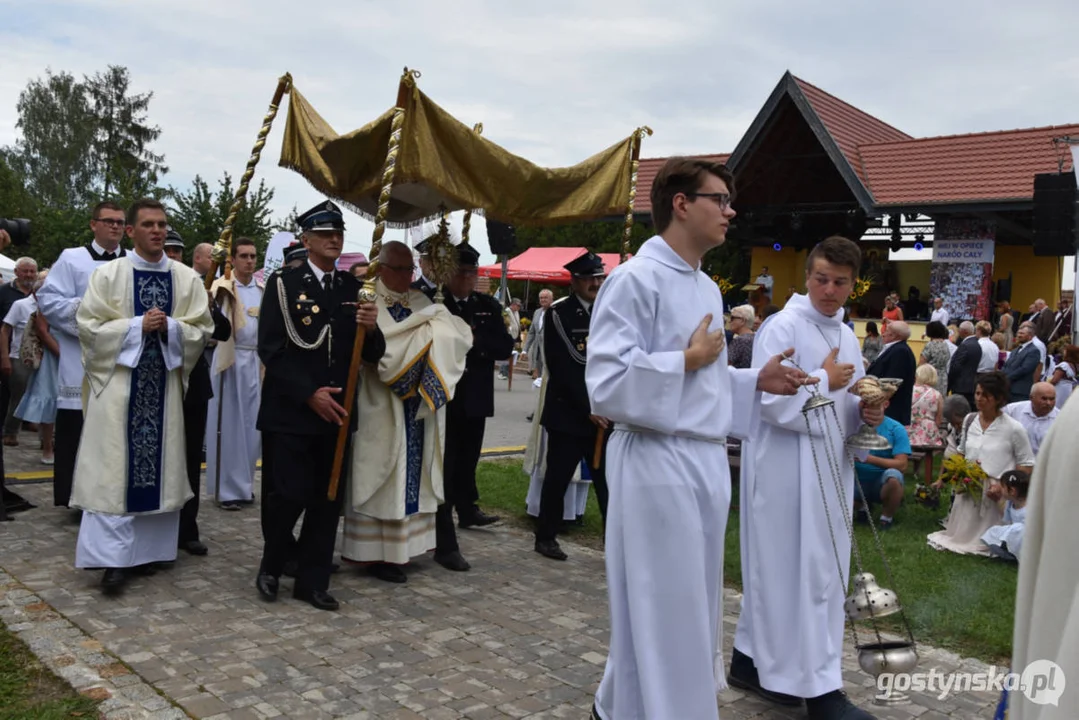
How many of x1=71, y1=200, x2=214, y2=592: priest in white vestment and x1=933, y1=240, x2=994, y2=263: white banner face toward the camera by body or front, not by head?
2

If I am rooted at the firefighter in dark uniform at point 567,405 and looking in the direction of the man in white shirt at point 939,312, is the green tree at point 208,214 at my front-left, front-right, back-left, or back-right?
front-left

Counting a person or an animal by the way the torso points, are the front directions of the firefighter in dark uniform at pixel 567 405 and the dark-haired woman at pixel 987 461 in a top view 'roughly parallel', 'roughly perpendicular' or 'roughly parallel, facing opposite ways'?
roughly perpendicular

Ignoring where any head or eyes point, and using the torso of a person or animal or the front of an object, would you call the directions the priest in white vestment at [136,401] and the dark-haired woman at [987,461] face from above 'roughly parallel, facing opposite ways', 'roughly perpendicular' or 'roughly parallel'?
roughly perpendicular

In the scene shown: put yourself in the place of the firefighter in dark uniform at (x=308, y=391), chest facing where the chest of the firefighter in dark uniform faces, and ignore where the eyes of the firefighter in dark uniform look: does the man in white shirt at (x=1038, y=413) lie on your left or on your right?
on your left

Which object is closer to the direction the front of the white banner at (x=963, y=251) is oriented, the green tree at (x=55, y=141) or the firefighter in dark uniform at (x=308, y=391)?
the firefighter in dark uniform

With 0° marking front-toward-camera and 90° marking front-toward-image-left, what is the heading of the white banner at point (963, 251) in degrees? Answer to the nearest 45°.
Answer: approximately 0°

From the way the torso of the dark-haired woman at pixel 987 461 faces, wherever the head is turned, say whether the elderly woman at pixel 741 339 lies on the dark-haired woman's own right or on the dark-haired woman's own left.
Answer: on the dark-haired woman's own right

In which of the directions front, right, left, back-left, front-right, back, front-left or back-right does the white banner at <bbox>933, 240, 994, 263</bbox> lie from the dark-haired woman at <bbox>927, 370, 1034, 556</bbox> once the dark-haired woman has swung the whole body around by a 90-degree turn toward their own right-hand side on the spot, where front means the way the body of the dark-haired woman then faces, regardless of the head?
front-right

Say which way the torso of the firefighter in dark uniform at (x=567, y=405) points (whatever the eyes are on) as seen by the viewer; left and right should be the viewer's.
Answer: facing the viewer and to the right of the viewer

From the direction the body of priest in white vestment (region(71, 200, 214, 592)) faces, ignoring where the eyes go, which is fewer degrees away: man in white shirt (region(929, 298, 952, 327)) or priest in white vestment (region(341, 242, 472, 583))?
the priest in white vestment

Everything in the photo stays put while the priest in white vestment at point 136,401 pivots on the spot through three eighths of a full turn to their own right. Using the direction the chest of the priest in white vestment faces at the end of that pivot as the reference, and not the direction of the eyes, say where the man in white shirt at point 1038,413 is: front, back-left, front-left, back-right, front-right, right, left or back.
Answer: back-right

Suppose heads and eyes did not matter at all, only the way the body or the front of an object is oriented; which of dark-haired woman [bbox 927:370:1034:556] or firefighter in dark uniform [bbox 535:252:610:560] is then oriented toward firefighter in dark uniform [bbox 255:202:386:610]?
the dark-haired woman

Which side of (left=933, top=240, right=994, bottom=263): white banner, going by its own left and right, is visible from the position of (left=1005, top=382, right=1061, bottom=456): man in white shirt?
front

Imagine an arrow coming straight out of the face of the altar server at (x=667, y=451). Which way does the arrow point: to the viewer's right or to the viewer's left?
to the viewer's right

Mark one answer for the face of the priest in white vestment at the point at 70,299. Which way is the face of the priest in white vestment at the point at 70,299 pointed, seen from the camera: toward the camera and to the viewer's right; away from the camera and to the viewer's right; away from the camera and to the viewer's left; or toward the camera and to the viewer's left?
toward the camera and to the viewer's right
